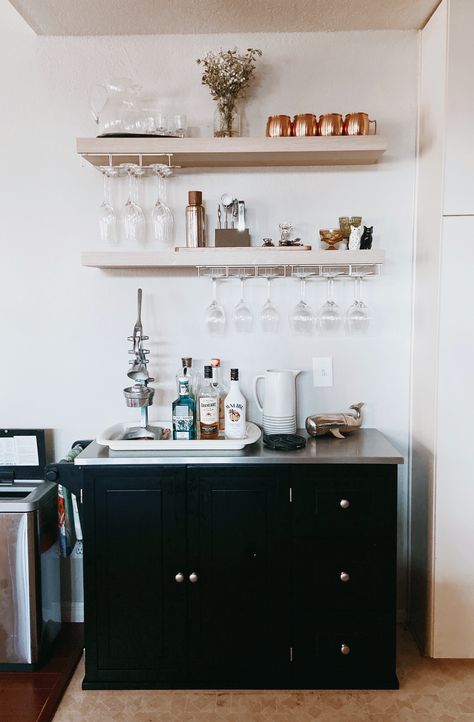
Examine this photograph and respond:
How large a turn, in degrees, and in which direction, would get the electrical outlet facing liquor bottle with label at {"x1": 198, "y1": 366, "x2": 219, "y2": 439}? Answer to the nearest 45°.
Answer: approximately 45° to its right

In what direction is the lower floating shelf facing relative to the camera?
toward the camera

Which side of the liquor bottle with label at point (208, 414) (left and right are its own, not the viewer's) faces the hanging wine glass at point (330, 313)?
left

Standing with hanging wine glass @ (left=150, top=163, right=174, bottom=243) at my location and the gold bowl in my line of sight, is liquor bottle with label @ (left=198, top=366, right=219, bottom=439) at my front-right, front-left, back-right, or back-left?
front-right

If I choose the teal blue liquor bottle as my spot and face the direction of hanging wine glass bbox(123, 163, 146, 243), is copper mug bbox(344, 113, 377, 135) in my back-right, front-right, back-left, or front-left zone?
back-right

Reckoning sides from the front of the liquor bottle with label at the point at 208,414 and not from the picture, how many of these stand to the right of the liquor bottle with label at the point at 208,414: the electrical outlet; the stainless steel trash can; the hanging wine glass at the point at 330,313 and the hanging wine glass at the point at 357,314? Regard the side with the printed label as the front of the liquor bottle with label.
1

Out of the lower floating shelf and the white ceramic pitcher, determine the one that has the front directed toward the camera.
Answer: the lower floating shelf

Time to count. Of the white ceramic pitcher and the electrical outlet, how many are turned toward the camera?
1
